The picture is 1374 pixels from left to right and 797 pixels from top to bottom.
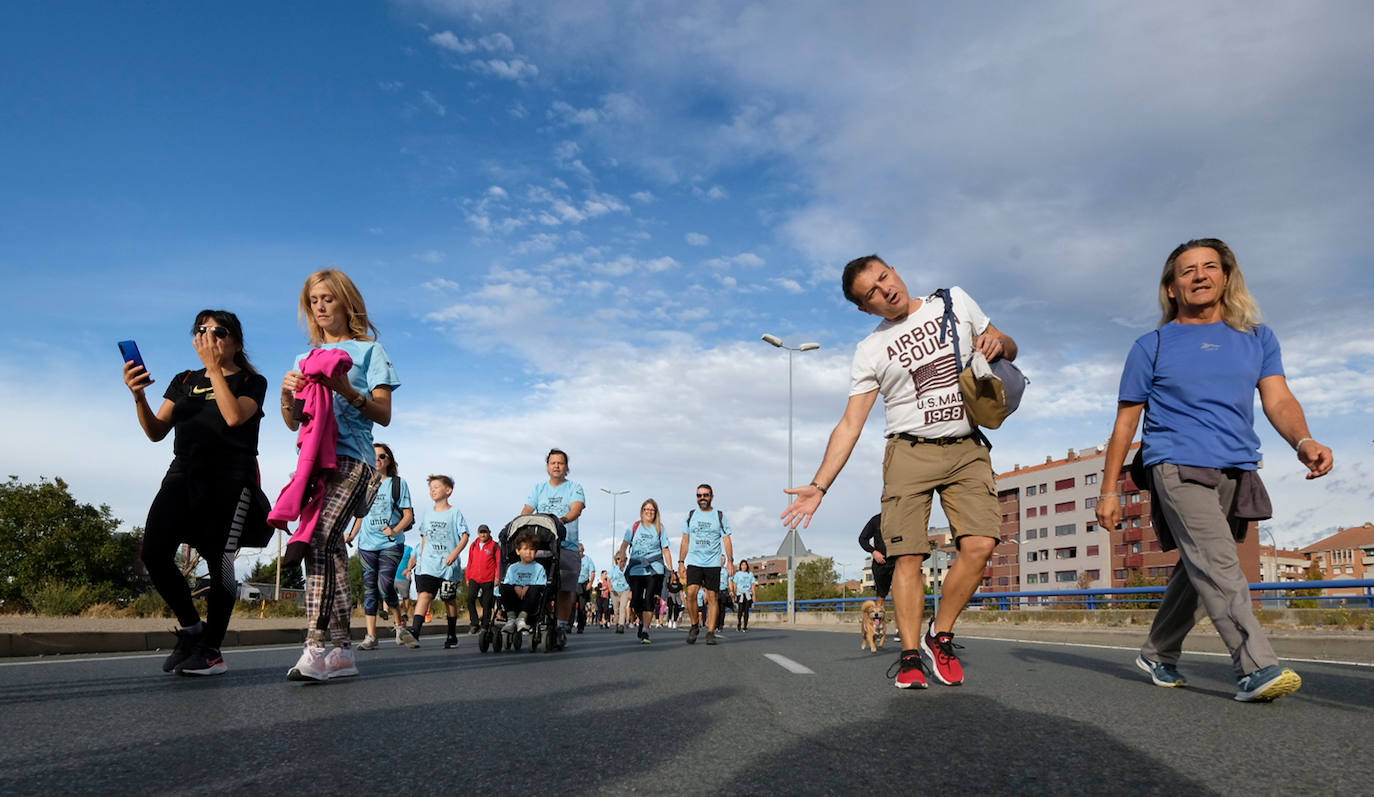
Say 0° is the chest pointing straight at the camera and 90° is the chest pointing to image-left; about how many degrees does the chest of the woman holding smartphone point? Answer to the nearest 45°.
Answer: approximately 45°

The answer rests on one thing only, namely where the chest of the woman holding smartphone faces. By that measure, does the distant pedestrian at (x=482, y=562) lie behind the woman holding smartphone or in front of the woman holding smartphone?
behind

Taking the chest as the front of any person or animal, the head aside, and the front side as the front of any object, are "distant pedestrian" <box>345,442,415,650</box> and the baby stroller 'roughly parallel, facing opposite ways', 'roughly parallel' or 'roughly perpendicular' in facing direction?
roughly parallel

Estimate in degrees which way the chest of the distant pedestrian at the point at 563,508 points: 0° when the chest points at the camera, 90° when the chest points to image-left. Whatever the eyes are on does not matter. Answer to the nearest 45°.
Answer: approximately 0°

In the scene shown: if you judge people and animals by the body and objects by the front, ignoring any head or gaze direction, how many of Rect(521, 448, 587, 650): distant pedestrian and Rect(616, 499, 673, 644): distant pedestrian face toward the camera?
2

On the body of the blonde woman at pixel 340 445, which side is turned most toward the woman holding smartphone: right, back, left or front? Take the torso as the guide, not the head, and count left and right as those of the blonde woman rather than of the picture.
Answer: right

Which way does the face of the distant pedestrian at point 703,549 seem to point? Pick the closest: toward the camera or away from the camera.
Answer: toward the camera

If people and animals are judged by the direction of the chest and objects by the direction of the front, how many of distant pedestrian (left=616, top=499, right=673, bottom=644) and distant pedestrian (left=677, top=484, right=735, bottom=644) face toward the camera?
2

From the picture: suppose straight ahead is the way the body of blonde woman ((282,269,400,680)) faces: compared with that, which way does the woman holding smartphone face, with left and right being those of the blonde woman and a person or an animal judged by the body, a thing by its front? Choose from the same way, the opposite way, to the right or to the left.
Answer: the same way

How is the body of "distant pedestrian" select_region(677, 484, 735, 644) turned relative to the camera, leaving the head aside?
toward the camera

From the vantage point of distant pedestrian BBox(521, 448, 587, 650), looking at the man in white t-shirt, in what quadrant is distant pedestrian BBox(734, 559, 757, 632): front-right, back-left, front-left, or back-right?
back-left

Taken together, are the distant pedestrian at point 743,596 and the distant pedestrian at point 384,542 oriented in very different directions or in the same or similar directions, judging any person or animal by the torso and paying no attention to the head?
same or similar directions

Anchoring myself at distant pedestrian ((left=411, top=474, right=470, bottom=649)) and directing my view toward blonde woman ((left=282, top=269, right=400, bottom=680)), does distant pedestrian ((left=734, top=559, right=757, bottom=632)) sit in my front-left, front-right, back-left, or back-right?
back-left

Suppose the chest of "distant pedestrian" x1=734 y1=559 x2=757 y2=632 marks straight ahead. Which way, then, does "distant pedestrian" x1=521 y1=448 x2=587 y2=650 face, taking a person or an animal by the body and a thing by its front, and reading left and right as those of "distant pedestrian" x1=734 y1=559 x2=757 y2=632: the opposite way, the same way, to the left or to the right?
the same way

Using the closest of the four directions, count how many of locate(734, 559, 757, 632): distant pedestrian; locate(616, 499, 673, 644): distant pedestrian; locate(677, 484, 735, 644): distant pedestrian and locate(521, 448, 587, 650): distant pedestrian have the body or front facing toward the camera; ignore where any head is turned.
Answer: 4

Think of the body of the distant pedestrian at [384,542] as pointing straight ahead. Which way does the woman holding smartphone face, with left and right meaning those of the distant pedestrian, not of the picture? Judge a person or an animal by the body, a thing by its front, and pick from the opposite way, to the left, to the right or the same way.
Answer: the same way

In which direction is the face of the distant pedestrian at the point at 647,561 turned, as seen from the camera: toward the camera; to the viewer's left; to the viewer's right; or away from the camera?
toward the camera

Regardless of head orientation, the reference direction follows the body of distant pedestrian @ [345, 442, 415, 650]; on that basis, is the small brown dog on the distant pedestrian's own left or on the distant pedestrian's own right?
on the distant pedestrian's own left

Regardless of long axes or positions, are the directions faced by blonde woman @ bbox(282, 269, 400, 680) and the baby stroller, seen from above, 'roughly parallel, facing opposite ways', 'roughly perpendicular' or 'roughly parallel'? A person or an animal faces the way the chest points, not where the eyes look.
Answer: roughly parallel

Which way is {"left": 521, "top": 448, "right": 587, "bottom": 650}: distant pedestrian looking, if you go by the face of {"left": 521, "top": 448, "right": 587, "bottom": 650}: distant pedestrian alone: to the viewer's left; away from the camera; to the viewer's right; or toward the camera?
toward the camera
